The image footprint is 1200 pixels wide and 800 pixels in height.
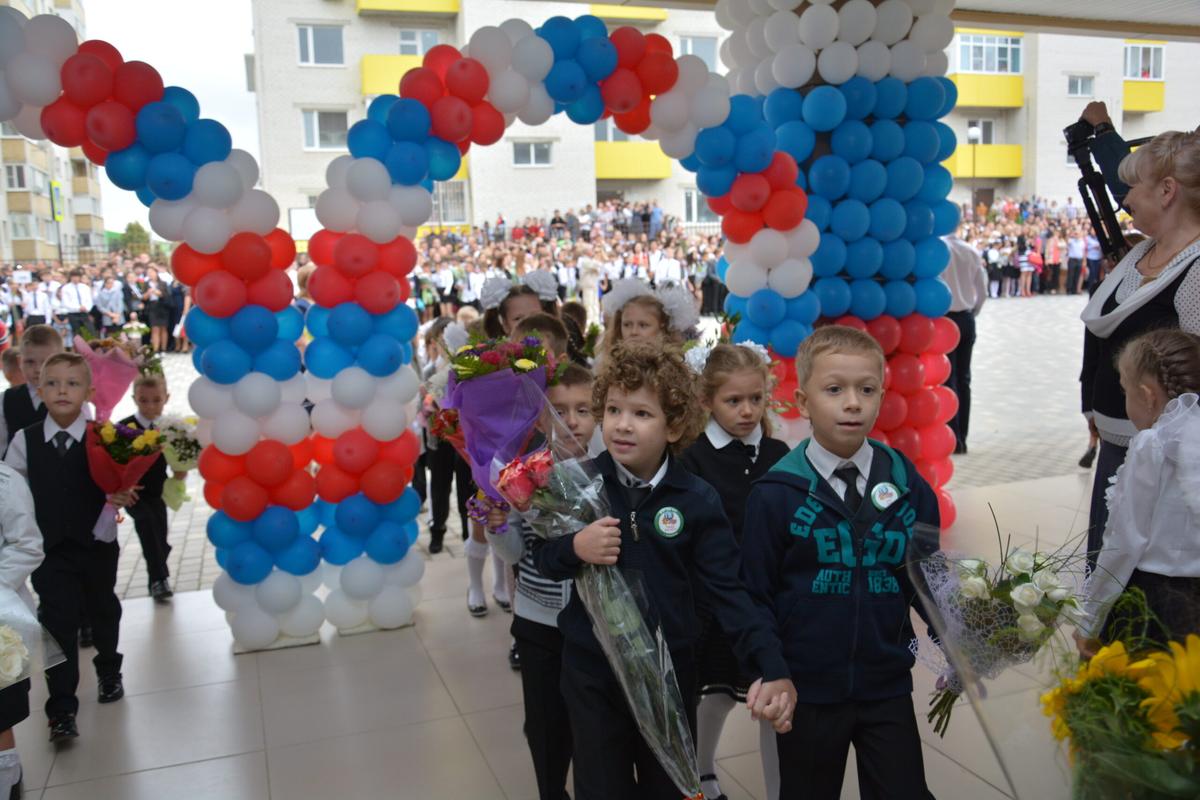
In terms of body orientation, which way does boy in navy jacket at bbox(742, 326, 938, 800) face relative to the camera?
toward the camera

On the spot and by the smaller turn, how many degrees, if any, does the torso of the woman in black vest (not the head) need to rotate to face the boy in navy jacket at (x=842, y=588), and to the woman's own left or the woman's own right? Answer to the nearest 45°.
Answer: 0° — they already face them

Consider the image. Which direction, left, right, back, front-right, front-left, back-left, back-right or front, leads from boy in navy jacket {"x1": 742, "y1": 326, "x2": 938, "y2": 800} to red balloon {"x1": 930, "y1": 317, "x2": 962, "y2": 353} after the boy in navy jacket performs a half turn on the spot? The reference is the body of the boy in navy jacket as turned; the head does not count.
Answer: front

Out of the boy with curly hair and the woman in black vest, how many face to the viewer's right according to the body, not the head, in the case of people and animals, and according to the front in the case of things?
0

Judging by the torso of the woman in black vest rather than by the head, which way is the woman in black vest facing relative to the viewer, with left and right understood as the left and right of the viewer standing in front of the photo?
facing the viewer and to the left of the viewer

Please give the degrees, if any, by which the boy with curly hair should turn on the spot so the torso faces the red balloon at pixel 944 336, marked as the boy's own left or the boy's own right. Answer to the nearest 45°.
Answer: approximately 180°

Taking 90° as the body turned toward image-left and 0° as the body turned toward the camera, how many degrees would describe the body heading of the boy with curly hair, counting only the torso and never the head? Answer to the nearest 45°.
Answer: approximately 45°

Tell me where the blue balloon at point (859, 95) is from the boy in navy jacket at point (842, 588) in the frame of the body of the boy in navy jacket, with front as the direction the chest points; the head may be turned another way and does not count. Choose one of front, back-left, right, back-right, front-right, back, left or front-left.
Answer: back

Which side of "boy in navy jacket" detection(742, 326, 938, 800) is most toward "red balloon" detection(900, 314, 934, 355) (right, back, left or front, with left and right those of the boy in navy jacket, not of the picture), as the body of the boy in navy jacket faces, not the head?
back

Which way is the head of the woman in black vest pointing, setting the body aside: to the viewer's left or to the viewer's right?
to the viewer's left
